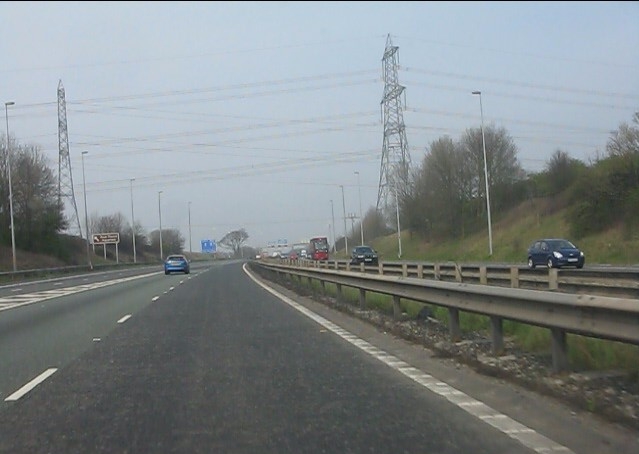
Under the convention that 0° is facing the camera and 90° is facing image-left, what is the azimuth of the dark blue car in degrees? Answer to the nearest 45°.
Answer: approximately 315°
